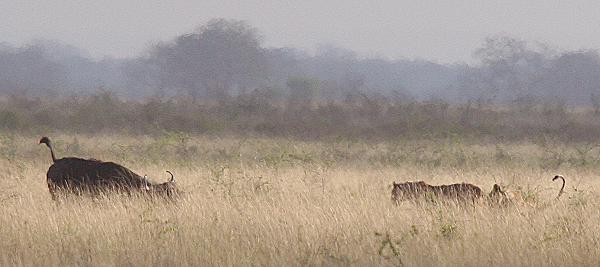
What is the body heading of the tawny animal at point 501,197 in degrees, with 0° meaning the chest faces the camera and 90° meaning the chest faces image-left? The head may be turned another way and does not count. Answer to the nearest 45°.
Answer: approximately 90°

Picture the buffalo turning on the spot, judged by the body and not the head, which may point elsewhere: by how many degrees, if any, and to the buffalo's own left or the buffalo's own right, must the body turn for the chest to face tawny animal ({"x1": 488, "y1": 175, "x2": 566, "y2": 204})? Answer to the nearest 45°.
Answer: approximately 45° to the buffalo's own right

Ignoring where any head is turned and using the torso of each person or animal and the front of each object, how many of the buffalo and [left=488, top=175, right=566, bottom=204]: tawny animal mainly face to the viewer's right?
1

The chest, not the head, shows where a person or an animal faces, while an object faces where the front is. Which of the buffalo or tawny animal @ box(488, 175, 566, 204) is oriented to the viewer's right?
the buffalo

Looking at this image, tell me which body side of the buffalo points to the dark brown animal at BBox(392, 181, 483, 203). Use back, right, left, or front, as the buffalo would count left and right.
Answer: front

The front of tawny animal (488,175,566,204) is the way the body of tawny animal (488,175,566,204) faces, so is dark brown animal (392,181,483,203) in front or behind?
in front

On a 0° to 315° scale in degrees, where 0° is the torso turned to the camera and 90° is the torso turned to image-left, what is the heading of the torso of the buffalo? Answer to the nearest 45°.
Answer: approximately 270°

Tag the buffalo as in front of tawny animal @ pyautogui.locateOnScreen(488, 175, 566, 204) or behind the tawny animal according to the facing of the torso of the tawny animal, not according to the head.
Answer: in front
